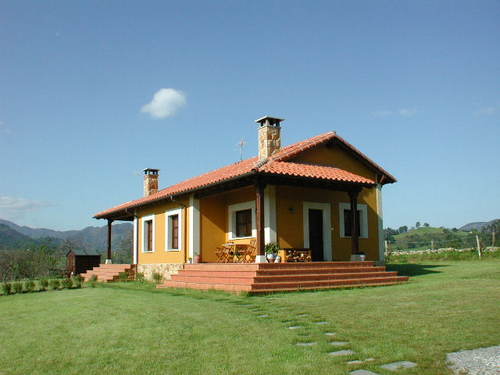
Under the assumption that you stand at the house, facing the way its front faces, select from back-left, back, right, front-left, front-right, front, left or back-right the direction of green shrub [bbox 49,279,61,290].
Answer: back-right

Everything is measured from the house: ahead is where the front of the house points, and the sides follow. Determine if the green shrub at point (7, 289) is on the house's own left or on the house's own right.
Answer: on the house's own right

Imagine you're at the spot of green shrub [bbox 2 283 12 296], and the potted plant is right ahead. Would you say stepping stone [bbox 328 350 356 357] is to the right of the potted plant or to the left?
right
